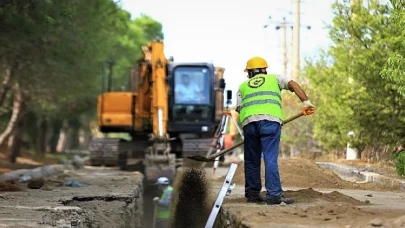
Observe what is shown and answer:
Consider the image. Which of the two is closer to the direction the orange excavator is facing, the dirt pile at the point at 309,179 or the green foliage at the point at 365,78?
the dirt pile

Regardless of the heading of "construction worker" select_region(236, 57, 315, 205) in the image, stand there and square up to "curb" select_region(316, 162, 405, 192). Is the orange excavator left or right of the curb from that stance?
left

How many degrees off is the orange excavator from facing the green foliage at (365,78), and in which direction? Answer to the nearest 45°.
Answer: approximately 45° to its left

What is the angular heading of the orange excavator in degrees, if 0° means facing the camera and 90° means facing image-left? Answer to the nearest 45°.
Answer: approximately 0°

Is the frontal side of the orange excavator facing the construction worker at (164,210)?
yes

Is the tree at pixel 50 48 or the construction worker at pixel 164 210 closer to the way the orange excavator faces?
the construction worker

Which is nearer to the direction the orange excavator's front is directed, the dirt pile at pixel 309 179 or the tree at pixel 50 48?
the dirt pile
